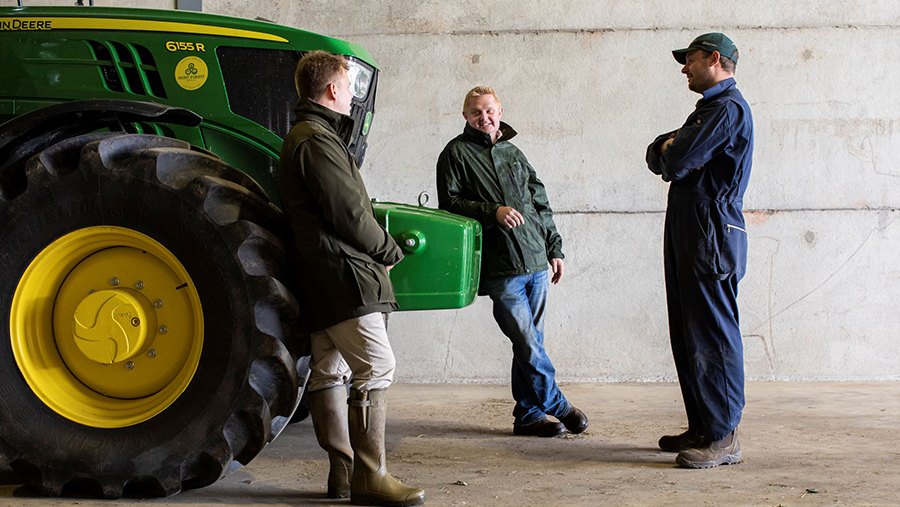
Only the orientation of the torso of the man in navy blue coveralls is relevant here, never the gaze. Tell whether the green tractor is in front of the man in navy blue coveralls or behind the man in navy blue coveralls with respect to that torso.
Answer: in front

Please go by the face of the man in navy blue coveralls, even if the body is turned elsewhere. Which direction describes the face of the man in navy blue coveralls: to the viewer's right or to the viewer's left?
to the viewer's left

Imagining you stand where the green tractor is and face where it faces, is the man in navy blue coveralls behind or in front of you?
in front

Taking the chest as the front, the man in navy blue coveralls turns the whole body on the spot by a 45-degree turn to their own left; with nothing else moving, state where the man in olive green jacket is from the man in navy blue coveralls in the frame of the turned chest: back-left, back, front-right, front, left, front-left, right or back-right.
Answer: front

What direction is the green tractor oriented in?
to the viewer's right

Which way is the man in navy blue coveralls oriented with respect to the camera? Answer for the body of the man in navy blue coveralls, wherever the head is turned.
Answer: to the viewer's left

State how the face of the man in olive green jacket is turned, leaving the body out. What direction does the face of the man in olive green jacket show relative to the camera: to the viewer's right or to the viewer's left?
to the viewer's right

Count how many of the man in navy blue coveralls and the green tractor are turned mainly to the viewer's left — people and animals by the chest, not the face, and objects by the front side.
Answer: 1

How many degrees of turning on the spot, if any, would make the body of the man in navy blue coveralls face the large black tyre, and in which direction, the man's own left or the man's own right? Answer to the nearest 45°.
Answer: approximately 45° to the man's own left
